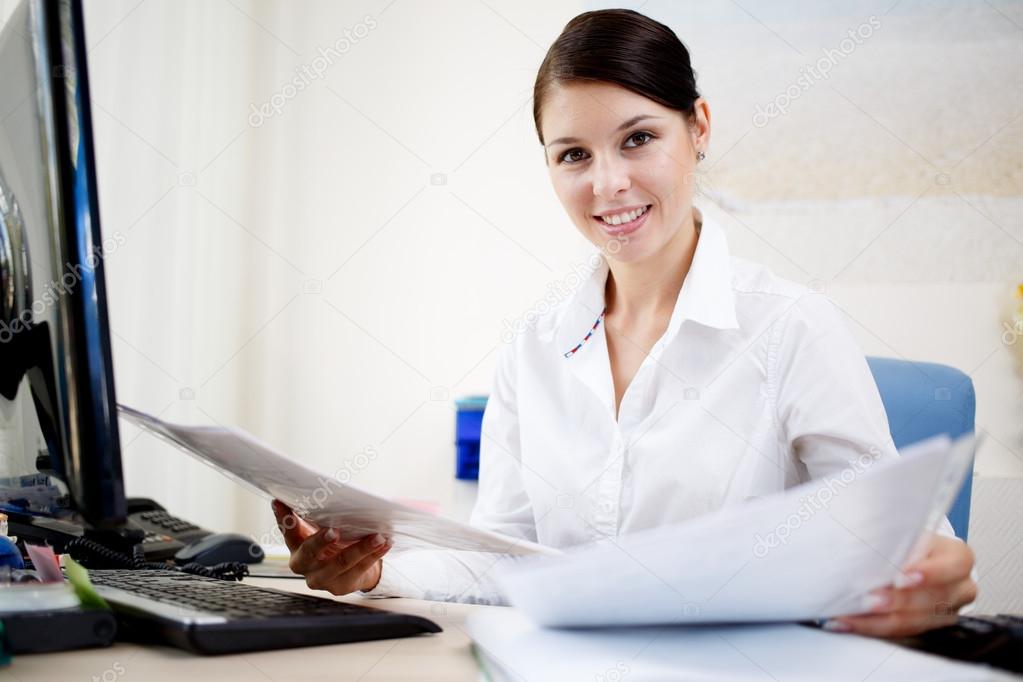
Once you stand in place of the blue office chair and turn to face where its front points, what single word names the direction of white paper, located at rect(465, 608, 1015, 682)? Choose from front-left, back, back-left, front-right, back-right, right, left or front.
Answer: front-left

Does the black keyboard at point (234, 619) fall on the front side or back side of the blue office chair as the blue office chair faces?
on the front side

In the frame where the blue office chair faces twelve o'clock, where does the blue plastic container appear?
The blue plastic container is roughly at 3 o'clock from the blue office chair.

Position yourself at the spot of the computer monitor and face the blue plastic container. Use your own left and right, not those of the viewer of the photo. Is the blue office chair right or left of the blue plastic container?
right

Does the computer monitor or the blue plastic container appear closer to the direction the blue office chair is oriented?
the computer monitor

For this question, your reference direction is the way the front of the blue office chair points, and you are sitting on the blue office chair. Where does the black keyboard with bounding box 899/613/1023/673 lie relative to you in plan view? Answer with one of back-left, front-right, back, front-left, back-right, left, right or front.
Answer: front-left

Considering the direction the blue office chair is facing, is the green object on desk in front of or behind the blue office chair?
in front

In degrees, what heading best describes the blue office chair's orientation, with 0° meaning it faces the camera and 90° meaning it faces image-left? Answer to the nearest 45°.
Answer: approximately 45°

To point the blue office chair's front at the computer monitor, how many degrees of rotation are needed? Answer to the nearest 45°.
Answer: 0° — it already faces it
